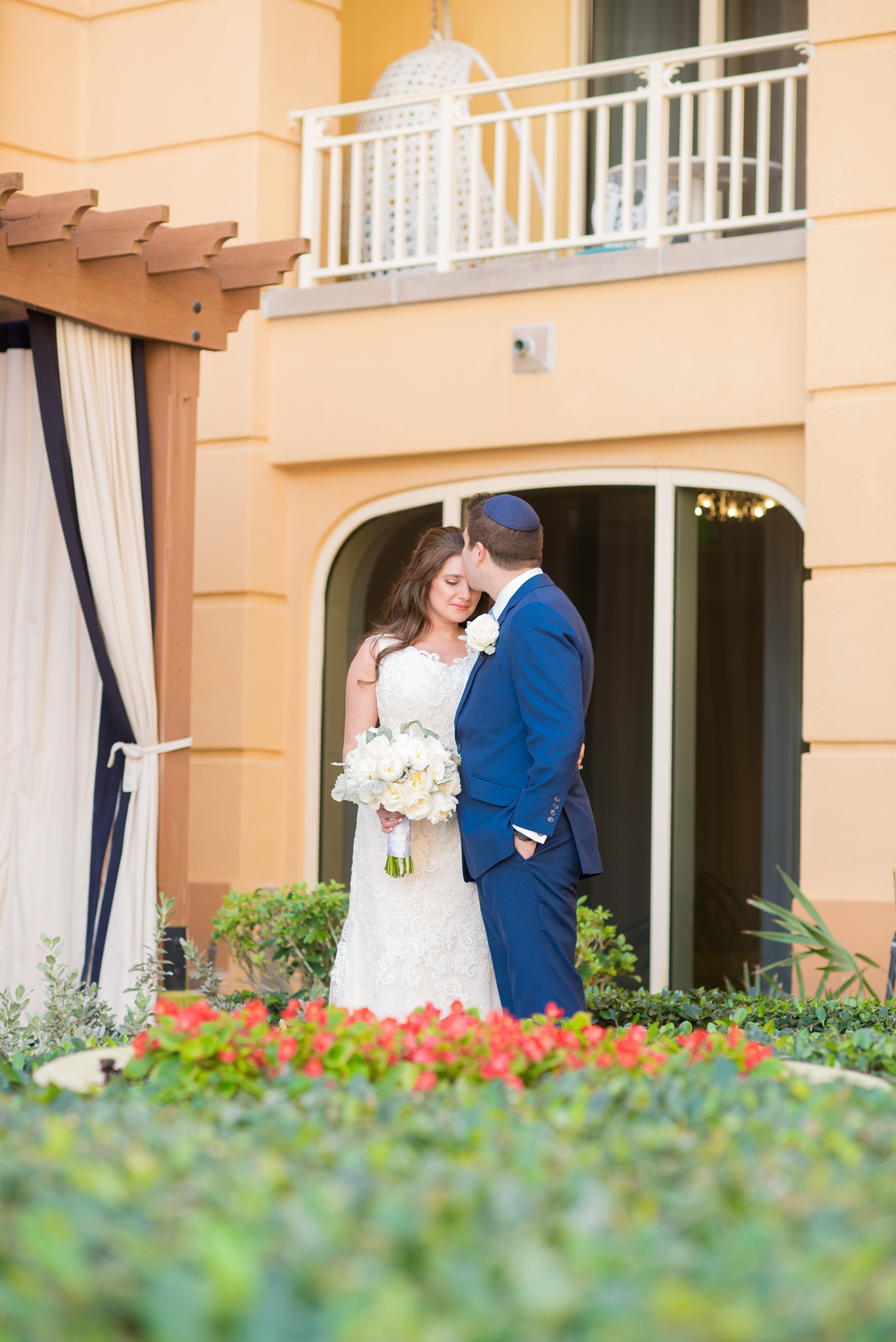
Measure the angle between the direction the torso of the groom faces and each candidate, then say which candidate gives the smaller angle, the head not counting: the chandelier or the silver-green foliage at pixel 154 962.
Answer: the silver-green foliage

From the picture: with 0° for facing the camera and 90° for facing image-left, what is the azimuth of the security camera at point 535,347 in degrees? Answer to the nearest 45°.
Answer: approximately 45°

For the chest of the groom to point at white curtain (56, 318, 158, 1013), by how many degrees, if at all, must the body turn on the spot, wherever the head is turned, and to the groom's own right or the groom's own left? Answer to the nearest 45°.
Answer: approximately 45° to the groom's own right

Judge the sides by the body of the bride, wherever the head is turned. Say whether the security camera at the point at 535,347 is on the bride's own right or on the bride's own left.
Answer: on the bride's own left

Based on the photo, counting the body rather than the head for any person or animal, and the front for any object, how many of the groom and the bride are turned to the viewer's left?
1

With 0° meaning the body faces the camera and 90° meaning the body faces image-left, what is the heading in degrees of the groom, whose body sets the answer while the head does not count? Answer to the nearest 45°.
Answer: approximately 90°

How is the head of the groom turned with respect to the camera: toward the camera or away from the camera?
away from the camera
